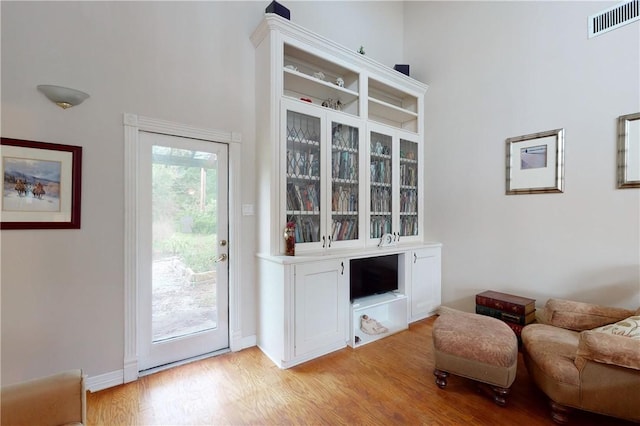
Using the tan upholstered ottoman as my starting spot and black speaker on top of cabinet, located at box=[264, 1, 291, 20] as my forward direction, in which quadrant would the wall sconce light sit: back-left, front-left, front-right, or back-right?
front-left

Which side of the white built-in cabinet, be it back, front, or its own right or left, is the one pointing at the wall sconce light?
right

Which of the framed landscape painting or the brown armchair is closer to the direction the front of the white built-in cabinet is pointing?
the brown armchair

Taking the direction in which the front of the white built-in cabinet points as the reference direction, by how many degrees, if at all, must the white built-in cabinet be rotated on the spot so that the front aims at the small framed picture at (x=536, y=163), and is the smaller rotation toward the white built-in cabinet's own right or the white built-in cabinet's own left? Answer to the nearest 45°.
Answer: approximately 45° to the white built-in cabinet's own left

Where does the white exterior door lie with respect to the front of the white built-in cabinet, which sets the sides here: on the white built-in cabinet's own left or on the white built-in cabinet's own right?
on the white built-in cabinet's own right

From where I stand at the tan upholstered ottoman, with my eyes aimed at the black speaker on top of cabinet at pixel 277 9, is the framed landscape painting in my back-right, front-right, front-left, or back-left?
front-left

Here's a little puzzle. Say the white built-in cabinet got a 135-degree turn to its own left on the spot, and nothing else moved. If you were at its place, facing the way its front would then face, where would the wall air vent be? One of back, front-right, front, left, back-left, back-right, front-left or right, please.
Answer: right

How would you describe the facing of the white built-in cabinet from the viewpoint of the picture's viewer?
facing the viewer and to the right of the viewer
